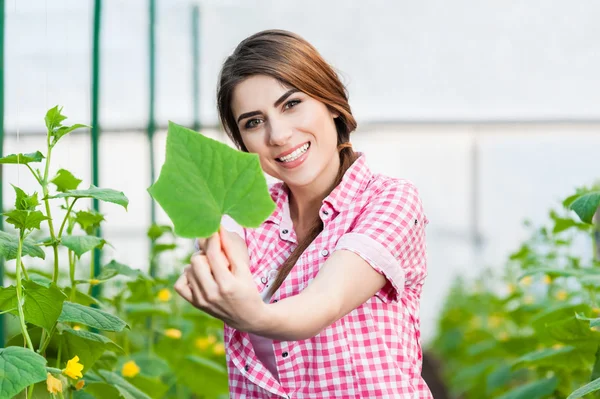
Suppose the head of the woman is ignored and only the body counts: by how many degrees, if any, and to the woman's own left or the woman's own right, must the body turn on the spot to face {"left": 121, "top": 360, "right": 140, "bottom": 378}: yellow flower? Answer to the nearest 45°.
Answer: approximately 90° to the woman's own right

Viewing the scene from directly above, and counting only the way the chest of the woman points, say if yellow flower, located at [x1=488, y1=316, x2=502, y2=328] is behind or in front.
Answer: behind

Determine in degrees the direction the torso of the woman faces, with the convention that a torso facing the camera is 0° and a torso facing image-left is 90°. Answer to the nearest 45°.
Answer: approximately 45°

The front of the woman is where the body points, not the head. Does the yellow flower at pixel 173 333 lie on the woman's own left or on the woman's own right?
on the woman's own right
